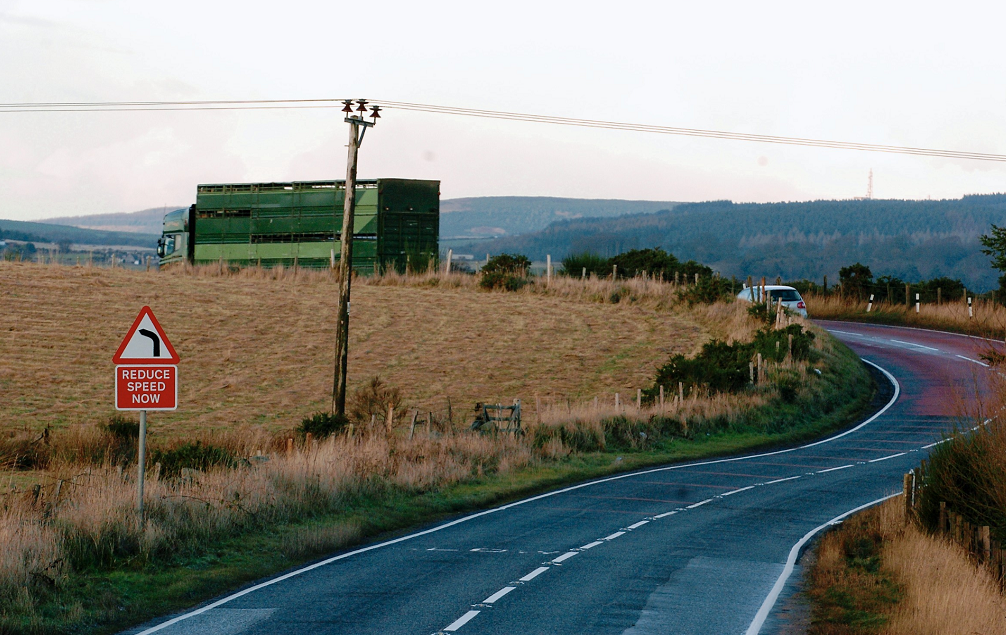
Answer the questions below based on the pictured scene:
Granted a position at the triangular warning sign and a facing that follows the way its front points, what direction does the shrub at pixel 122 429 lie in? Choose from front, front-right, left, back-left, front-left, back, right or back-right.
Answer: back

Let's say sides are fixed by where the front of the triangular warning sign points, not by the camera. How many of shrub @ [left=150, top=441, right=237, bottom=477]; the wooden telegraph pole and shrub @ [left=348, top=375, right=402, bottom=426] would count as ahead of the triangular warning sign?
0

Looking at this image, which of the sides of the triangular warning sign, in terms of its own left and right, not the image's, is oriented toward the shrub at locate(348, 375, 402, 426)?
back

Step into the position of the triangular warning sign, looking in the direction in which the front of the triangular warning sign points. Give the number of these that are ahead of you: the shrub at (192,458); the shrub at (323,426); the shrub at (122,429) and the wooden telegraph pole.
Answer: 0

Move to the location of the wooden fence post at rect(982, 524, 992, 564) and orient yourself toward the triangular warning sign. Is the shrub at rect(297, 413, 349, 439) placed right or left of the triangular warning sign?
right

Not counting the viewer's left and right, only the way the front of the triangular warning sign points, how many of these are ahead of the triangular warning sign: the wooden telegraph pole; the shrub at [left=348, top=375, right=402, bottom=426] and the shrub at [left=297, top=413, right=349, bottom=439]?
0

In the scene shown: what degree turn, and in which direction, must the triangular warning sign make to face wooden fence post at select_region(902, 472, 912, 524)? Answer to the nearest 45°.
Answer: approximately 90° to its left

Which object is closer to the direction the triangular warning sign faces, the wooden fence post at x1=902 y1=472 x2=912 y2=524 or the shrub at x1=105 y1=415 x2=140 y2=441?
the wooden fence post

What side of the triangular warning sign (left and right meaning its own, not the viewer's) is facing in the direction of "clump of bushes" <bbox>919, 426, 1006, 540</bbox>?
left

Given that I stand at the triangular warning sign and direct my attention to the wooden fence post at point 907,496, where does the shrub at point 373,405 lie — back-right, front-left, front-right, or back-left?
front-left

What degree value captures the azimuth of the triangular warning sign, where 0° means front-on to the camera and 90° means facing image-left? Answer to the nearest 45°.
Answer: approximately 0°

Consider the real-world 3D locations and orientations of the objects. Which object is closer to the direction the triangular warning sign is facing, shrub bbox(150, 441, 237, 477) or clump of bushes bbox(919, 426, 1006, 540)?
the clump of bushes

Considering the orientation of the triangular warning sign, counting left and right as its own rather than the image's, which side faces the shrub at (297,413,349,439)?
back

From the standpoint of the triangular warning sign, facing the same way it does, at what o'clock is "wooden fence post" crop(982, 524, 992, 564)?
The wooden fence post is roughly at 10 o'clock from the triangular warning sign.

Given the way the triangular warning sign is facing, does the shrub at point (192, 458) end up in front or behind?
behind
